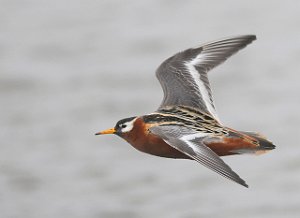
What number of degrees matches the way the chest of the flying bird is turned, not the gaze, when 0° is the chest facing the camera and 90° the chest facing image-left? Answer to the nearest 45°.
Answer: approximately 90°
